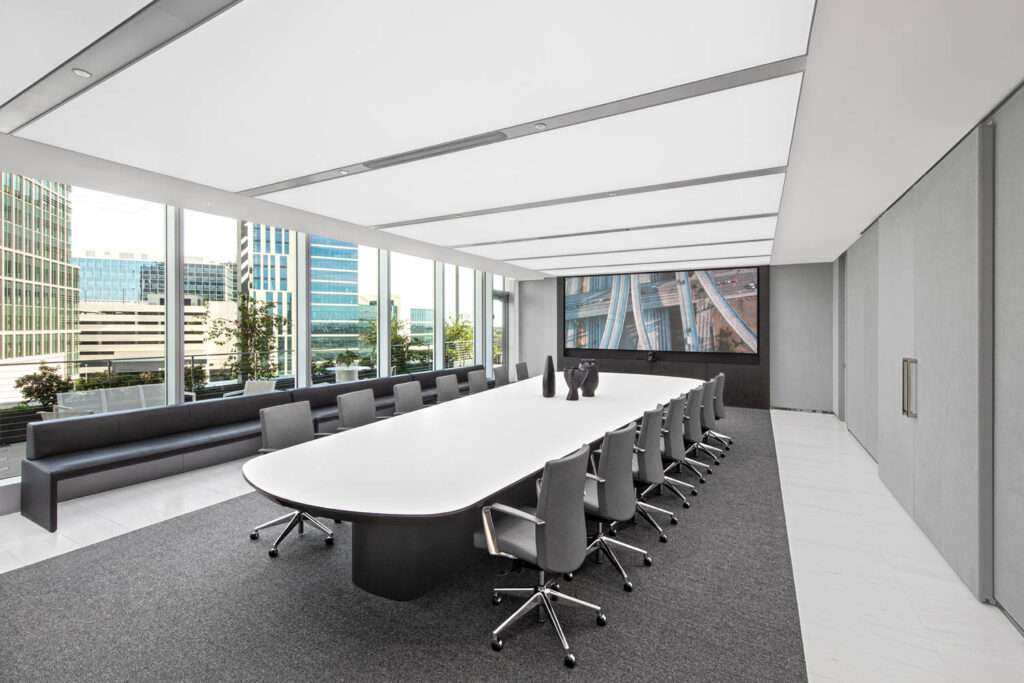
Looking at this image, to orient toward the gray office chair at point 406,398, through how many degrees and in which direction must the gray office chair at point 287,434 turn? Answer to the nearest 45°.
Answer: approximately 90° to its left

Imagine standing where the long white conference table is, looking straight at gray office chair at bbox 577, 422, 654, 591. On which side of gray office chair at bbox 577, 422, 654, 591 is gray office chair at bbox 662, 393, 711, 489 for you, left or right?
left

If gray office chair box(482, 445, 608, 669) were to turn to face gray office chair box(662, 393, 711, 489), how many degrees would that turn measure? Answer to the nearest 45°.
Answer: approximately 90° to its right

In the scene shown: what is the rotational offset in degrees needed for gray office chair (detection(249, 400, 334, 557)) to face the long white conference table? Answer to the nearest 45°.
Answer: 0° — it already faces it

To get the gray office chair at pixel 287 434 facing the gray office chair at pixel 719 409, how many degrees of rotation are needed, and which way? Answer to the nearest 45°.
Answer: approximately 45° to its left

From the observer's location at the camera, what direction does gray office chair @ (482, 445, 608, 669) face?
facing away from the viewer and to the left of the viewer

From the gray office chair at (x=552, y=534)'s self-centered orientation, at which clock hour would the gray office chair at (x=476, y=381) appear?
the gray office chair at (x=476, y=381) is roughly at 1 o'clock from the gray office chair at (x=552, y=534).

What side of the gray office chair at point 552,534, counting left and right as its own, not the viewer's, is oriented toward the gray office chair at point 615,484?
right

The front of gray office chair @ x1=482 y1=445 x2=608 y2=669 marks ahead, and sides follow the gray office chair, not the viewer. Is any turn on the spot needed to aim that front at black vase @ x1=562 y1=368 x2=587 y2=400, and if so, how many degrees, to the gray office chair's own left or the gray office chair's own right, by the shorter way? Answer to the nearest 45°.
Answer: approximately 45° to the gray office chair's own right

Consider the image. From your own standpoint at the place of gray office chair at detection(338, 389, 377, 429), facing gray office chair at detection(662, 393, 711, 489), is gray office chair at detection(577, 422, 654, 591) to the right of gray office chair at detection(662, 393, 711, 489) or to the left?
right
